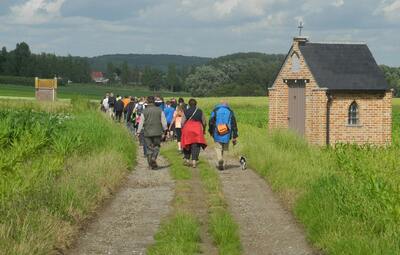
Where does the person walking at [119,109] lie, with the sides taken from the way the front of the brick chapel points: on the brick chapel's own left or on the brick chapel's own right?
on the brick chapel's own right

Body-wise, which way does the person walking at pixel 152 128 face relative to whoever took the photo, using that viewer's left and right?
facing away from the viewer

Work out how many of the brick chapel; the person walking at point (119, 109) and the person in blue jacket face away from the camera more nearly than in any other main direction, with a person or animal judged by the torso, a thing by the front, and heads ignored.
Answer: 2

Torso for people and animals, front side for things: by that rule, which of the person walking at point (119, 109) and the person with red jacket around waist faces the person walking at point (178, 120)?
the person with red jacket around waist

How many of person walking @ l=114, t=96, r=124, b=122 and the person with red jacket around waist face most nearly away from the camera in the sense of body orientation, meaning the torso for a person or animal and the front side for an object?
2

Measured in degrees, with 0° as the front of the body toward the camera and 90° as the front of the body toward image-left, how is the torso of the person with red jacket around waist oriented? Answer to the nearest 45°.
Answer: approximately 180°

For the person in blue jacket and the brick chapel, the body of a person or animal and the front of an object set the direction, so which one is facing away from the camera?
the person in blue jacket

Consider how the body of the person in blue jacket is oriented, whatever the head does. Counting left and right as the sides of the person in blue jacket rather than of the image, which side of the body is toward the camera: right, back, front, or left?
back

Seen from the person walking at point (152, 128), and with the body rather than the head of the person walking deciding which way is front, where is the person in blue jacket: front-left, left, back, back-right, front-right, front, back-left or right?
right

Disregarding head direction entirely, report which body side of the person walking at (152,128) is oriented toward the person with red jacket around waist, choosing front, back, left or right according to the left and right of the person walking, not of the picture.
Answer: right

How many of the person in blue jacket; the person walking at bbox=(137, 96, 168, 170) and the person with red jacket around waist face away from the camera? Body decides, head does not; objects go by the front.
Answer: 3

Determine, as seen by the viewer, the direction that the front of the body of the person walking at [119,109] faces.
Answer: away from the camera

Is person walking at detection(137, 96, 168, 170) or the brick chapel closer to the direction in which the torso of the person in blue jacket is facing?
the brick chapel

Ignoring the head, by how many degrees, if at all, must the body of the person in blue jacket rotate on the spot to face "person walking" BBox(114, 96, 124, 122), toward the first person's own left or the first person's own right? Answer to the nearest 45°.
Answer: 0° — they already face them

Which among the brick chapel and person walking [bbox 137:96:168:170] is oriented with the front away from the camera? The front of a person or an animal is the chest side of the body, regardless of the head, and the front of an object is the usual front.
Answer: the person walking

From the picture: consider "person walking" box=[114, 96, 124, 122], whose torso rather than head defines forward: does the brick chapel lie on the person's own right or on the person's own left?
on the person's own right

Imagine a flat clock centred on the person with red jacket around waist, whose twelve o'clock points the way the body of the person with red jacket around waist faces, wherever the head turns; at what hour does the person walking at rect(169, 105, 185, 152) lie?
The person walking is roughly at 12 o'clock from the person with red jacket around waist.
